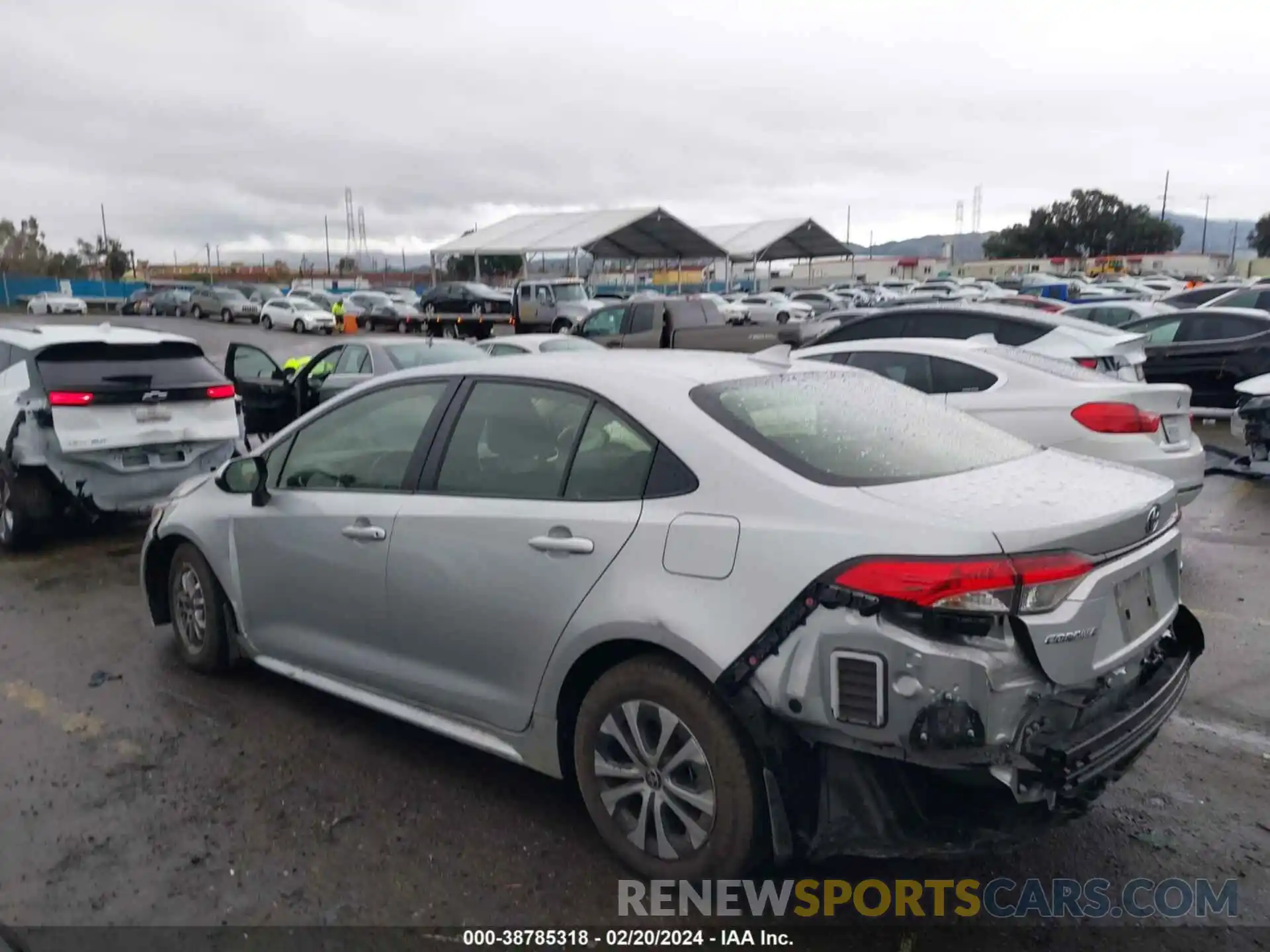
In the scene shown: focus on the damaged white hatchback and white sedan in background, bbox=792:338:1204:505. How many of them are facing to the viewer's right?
0

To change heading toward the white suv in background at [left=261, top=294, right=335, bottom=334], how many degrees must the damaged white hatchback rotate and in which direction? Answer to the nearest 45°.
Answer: approximately 45° to its right

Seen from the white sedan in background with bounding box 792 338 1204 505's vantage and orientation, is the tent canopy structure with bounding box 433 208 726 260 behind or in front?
in front

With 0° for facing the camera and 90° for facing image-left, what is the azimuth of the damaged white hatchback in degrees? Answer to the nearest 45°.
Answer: approximately 135°

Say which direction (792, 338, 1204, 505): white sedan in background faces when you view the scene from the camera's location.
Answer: facing away from the viewer and to the left of the viewer

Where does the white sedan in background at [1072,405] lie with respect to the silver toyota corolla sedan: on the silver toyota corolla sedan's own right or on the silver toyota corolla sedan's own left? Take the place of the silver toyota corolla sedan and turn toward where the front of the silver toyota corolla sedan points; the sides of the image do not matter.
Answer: on the silver toyota corolla sedan's own right

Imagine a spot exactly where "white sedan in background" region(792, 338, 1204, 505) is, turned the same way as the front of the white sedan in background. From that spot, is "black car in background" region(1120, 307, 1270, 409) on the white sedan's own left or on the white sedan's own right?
on the white sedan's own right

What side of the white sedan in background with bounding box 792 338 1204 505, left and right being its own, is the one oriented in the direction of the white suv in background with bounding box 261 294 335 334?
front

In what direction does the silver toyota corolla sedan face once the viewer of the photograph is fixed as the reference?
facing away from the viewer and to the left of the viewer

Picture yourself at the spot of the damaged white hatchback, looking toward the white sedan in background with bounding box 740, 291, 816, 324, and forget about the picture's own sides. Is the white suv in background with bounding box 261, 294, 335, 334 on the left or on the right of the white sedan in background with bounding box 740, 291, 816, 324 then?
left
